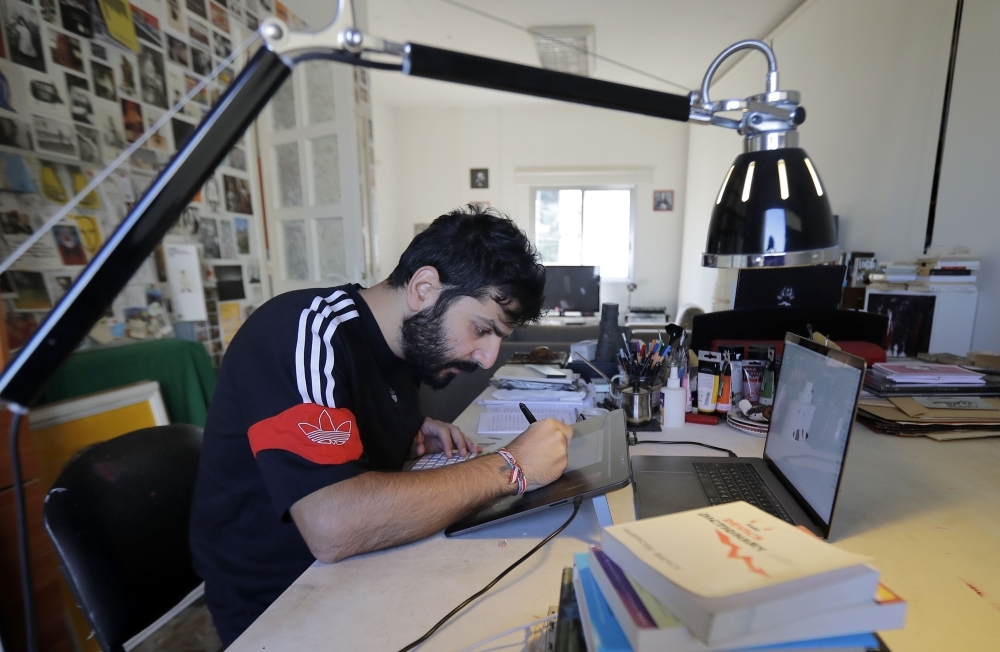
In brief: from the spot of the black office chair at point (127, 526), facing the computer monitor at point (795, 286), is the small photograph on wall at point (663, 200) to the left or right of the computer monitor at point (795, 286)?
left

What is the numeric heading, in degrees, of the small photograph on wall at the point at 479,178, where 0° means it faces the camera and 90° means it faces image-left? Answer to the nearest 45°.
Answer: approximately 0°

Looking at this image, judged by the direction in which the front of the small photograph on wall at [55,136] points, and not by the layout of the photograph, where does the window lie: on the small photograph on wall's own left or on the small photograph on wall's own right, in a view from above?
on the small photograph on wall's own left

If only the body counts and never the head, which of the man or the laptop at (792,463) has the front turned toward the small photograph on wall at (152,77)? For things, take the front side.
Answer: the laptop

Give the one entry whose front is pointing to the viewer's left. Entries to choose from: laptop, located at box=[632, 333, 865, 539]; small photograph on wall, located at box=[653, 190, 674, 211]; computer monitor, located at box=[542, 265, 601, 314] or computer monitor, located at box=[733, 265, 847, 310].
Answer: the laptop

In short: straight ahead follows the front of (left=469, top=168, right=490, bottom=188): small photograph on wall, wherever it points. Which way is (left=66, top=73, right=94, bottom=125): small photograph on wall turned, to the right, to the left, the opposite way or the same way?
to the left

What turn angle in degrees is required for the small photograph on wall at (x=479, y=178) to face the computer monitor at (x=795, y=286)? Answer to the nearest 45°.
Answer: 0° — it already faces it

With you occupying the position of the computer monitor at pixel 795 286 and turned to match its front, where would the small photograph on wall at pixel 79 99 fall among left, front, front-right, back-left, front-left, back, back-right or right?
front-right

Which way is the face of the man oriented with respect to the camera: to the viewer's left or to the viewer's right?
to the viewer's right
